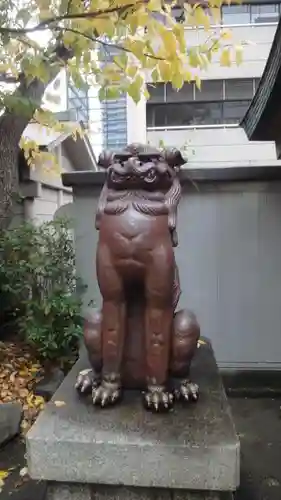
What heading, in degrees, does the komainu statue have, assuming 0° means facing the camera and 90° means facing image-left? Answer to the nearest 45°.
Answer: approximately 0°

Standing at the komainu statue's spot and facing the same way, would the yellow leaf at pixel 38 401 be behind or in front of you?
behind
